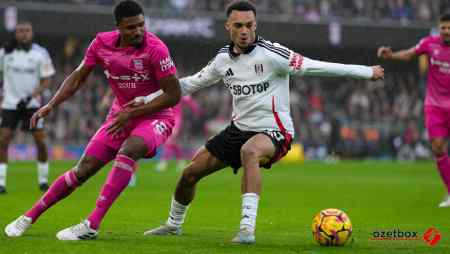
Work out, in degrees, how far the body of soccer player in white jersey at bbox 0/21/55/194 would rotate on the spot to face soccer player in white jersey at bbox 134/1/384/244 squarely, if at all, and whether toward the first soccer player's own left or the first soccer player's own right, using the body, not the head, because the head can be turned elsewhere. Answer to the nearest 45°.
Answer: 0° — they already face them

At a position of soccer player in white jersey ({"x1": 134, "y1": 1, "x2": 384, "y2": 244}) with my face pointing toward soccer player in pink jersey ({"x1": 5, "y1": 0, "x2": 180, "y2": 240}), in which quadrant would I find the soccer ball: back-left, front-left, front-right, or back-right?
back-left

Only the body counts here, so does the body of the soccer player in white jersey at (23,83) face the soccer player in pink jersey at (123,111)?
yes

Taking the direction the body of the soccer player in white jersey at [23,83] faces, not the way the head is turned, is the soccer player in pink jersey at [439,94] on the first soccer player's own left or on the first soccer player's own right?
on the first soccer player's own left

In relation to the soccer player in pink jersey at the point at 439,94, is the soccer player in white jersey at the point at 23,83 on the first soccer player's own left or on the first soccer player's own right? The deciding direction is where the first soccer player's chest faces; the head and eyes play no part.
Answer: on the first soccer player's own right

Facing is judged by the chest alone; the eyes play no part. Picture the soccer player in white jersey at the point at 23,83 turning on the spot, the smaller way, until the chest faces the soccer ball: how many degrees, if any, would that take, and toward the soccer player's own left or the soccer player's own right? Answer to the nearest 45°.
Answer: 0° — they already face it
